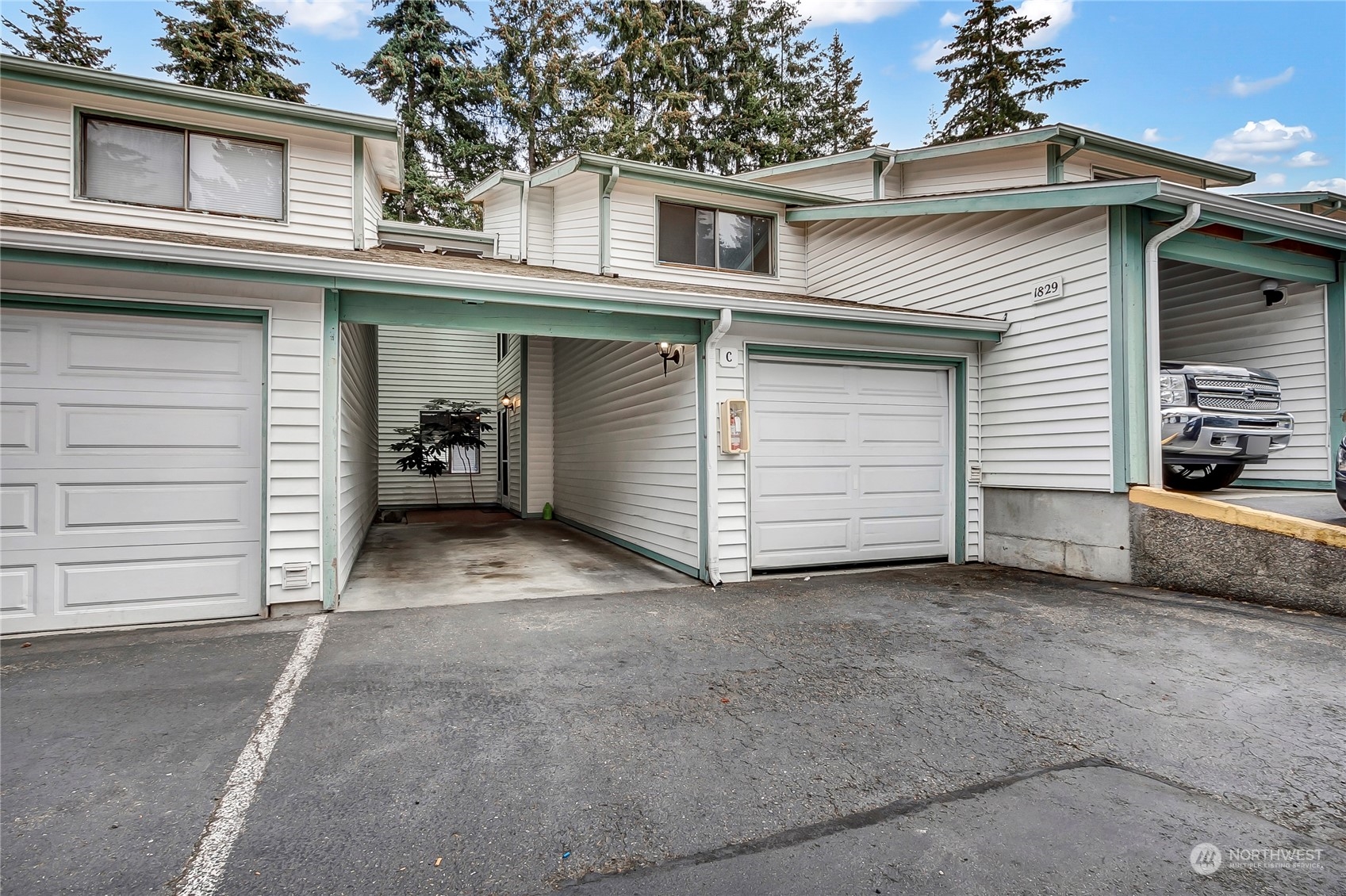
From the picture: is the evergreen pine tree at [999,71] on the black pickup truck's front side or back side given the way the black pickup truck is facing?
on the back side

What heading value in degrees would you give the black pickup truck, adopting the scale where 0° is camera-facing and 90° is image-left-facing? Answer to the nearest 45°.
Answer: approximately 315°

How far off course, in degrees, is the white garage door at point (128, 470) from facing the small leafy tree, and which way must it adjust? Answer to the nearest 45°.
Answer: approximately 135° to its left

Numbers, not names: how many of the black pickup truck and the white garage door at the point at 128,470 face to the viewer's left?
0

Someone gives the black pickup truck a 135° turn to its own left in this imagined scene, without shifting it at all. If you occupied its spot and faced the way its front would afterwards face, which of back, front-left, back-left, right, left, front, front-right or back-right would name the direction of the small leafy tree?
left

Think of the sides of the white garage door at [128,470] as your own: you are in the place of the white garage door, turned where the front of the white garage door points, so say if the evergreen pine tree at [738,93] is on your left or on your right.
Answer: on your left

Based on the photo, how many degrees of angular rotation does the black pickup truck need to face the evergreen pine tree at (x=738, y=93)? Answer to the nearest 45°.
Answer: approximately 180°

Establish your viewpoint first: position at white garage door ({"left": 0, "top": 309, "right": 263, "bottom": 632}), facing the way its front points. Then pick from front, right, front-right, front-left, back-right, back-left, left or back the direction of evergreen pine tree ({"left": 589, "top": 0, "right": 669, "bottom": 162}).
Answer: back-left

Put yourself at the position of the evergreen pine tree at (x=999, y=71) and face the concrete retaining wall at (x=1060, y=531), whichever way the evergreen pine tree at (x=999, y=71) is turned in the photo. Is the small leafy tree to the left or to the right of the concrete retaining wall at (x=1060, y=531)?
right

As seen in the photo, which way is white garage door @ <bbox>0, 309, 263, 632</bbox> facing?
toward the camera

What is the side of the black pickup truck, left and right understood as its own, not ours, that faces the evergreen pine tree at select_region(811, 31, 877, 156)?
back

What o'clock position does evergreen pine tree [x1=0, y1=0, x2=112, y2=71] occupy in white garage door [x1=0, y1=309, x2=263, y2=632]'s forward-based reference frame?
The evergreen pine tree is roughly at 6 o'clock from the white garage door.
